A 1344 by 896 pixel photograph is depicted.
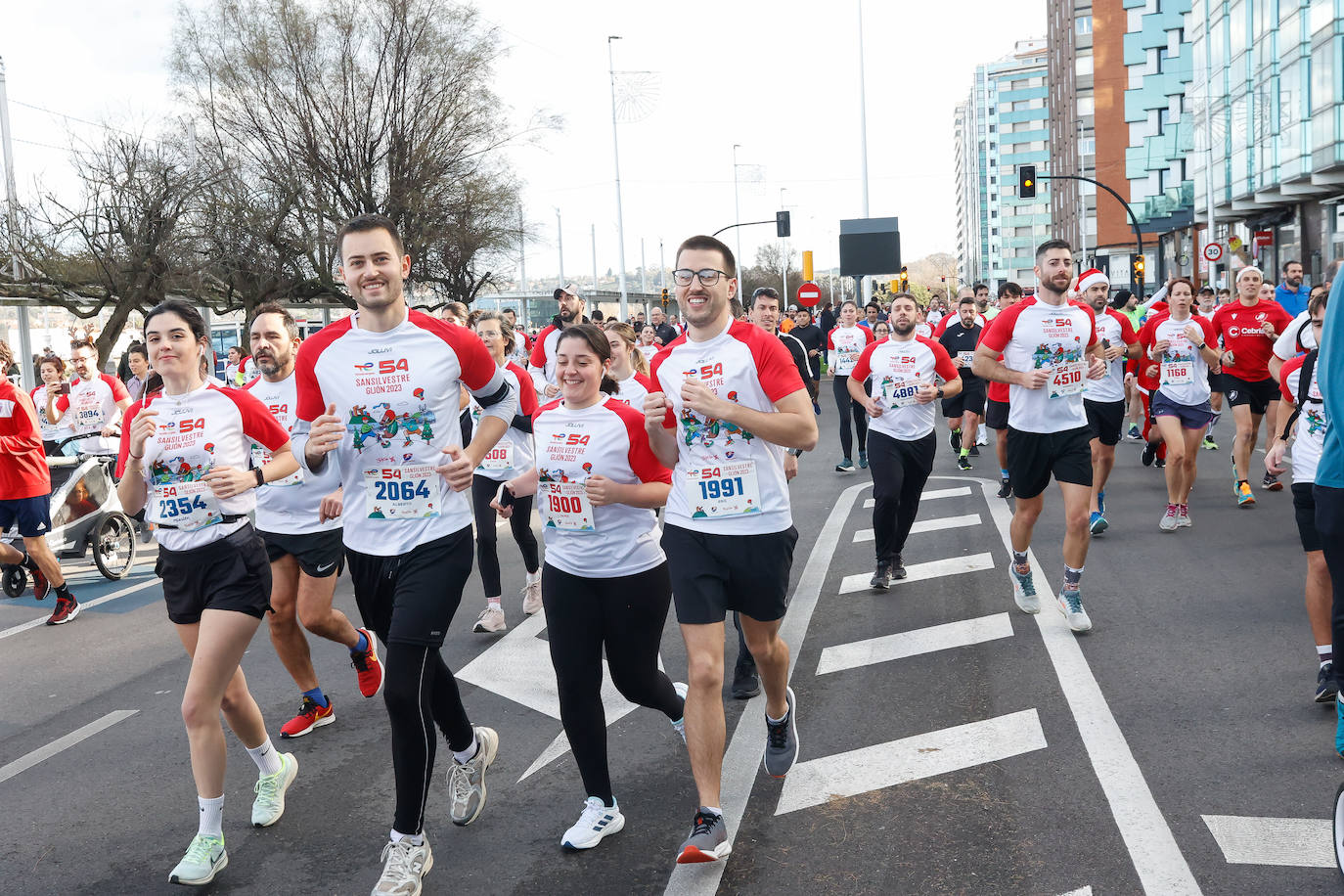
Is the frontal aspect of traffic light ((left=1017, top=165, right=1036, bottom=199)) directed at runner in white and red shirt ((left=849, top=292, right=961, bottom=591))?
yes

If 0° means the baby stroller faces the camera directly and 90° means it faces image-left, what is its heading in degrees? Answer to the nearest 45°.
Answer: approximately 45°

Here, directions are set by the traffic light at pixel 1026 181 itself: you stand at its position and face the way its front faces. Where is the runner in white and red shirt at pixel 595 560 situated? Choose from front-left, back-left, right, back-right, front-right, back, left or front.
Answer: front

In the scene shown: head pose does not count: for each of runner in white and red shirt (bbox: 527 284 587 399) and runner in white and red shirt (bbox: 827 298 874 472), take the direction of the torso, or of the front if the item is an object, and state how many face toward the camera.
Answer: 2

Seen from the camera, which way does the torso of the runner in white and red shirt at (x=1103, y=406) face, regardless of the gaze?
toward the camera

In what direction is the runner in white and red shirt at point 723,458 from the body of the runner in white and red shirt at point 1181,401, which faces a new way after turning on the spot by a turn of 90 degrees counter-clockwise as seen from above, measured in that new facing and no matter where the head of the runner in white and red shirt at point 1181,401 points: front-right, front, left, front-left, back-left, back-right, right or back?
right

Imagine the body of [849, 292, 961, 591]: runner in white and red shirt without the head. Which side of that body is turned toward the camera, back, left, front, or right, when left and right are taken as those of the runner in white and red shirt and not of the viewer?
front

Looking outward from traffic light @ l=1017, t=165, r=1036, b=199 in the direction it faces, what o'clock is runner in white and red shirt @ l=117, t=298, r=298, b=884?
The runner in white and red shirt is roughly at 12 o'clock from the traffic light.

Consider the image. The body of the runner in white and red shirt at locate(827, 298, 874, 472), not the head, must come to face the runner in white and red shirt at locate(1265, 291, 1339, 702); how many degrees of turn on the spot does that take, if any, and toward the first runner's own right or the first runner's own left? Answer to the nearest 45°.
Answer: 0° — they already face them
